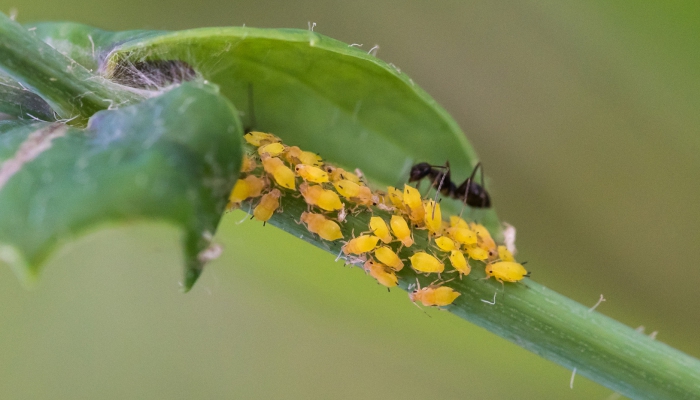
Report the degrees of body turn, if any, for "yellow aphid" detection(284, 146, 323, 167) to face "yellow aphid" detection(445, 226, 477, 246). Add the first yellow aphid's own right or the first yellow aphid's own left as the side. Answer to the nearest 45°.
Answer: approximately 180°

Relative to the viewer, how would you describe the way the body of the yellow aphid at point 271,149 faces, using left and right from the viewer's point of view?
facing to the left of the viewer

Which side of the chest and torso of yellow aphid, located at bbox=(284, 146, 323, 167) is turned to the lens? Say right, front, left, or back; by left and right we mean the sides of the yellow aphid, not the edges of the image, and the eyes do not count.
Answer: left

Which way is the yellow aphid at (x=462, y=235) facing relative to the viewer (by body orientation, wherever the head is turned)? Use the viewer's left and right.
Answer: facing to the left of the viewer

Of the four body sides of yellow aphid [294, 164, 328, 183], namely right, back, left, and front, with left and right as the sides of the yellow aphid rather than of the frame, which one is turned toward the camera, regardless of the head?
left

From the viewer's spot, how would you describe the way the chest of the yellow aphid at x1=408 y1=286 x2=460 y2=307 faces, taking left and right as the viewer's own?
facing to the left of the viewer

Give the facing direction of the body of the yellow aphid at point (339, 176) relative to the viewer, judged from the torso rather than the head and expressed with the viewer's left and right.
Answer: facing to the left of the viewer
